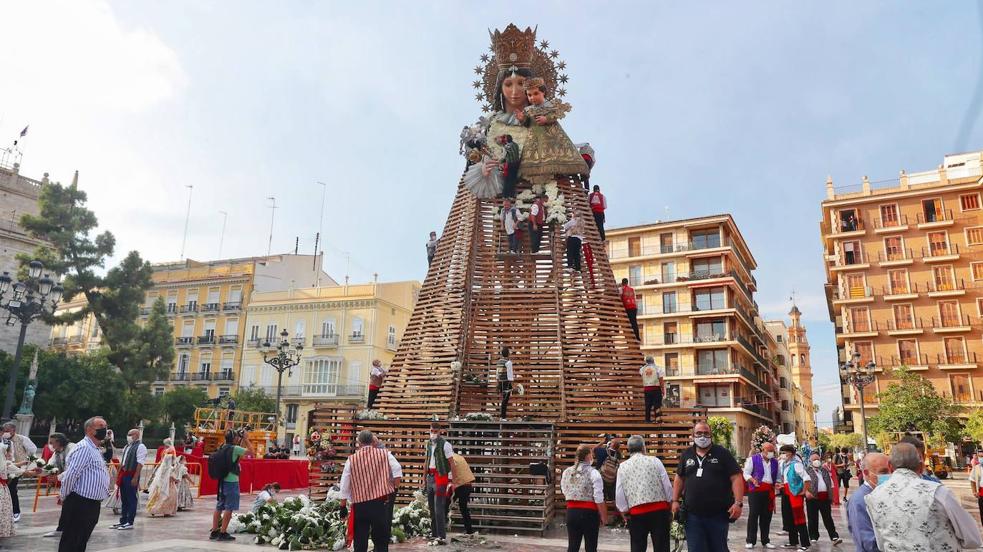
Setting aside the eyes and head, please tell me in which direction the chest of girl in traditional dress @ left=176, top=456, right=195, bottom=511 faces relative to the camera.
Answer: to the viewer's right

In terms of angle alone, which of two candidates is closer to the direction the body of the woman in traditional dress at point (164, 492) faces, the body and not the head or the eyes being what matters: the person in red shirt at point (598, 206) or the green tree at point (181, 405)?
the person in red shirt

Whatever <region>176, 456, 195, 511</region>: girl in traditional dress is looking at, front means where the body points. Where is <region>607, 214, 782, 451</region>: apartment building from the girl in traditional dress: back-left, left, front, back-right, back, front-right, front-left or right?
front-left

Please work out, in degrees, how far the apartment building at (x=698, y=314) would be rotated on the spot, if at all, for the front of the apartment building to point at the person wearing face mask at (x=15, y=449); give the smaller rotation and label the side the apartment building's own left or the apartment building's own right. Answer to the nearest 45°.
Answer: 0° — it already faces them

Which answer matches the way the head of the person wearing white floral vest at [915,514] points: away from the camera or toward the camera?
away from the camera

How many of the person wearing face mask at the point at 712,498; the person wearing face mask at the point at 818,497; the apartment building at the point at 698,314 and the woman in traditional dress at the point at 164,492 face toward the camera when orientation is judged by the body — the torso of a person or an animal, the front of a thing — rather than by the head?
3

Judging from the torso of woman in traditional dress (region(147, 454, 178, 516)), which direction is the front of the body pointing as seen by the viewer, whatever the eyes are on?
to the viewer's right

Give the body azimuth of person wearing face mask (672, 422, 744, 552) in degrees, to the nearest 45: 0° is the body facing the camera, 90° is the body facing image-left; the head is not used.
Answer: approximately 0°

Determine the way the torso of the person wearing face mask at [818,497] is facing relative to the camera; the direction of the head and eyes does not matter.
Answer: toward the camera

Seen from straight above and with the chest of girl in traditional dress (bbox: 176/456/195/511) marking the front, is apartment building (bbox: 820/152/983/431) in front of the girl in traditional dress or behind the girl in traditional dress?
in front

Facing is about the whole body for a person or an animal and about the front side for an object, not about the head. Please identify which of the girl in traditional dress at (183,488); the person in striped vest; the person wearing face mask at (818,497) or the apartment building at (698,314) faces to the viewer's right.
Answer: the girl in traditional dress

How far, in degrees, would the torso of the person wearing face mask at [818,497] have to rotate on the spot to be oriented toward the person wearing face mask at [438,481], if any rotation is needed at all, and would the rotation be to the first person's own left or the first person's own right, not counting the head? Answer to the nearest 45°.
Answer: approximately 45° to the first person's own right

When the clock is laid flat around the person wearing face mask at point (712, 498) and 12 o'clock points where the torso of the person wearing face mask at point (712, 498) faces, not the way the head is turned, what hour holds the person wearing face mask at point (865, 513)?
the person wearing face mask at point (865, 513) is roughly at 10 o'clock from the person wearing face mask at point (712, 498).

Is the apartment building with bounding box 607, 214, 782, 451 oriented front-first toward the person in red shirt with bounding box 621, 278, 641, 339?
yes
